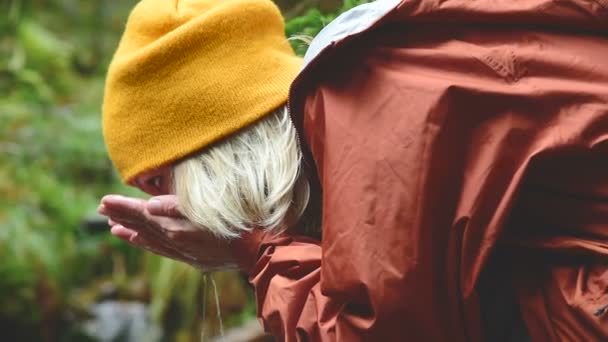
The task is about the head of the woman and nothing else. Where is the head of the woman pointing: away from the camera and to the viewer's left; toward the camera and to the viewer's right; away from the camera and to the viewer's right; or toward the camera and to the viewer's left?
away from the camera and to the viewer's left

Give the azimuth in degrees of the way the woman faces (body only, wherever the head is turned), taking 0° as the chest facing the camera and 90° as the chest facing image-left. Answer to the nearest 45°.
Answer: approximately 90°
